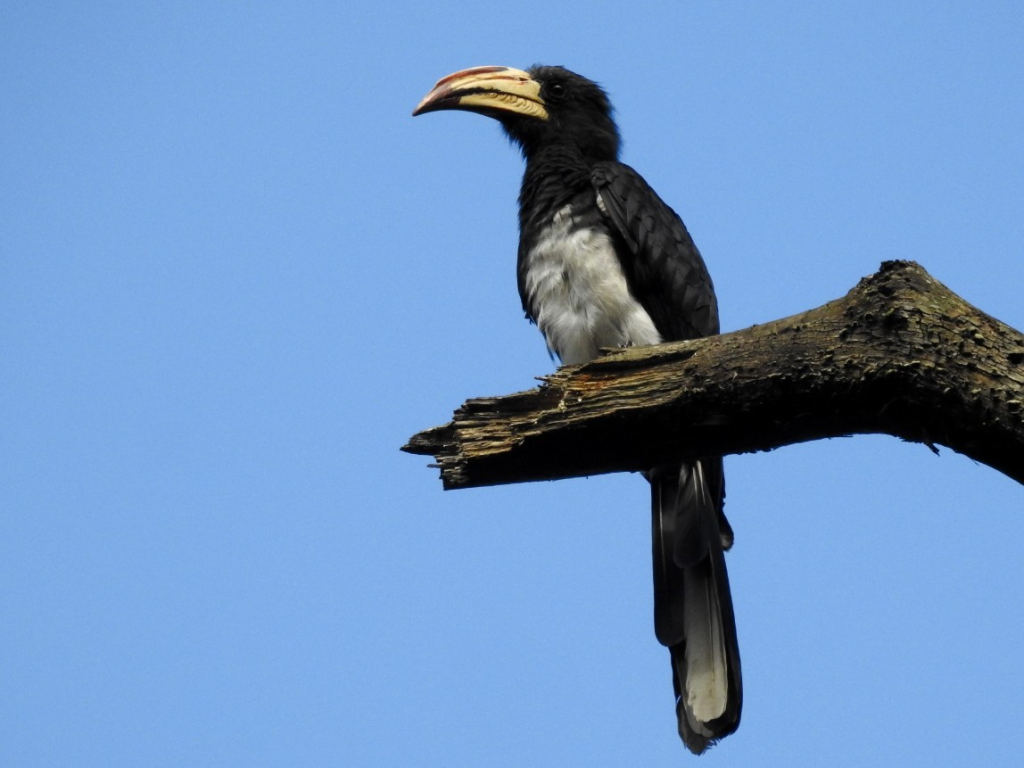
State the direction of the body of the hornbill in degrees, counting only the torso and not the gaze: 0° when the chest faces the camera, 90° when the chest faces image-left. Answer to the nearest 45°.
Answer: approximately 45°
